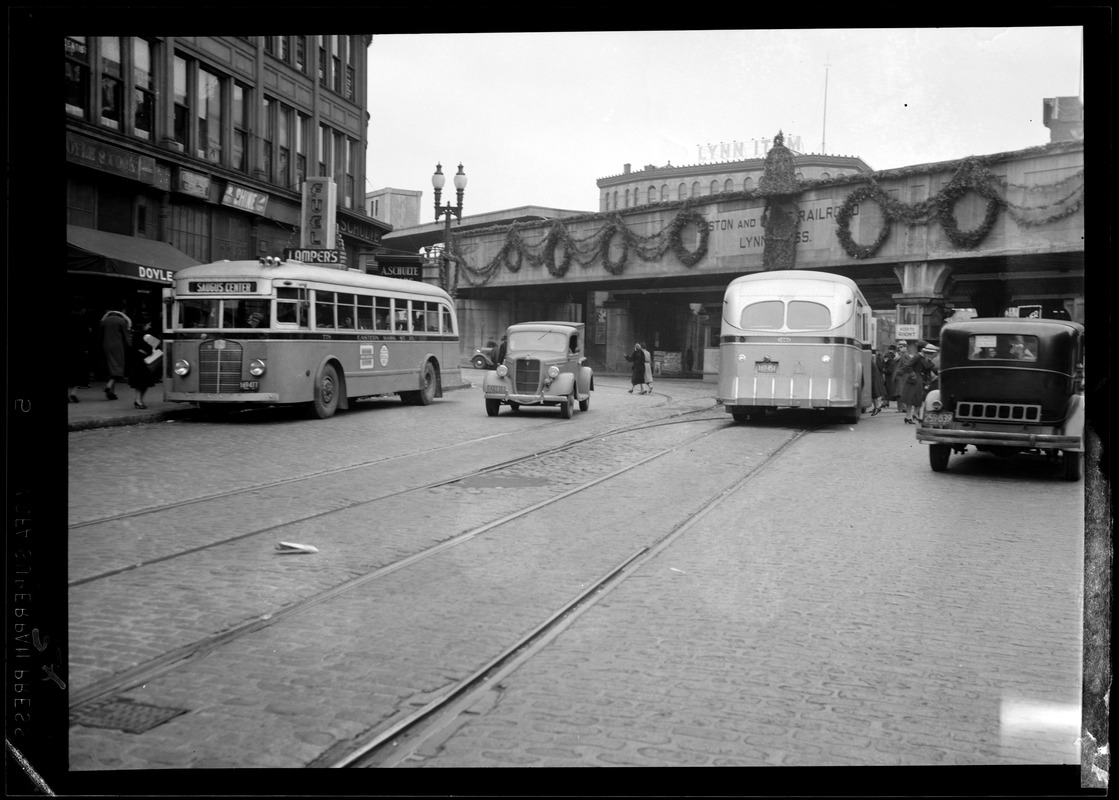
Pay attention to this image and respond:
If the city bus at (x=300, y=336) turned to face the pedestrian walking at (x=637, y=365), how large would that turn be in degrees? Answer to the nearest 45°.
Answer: approximately 180°

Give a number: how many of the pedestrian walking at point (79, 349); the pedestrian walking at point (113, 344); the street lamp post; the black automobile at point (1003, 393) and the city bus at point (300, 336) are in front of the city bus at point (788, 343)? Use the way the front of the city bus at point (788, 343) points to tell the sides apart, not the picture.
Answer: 0

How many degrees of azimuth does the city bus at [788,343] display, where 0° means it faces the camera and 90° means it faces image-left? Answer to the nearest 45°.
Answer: approximately 180°

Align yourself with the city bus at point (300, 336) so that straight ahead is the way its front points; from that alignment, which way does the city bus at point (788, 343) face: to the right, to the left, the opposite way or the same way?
the opposite way

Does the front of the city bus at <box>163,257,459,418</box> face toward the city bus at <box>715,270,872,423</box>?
no

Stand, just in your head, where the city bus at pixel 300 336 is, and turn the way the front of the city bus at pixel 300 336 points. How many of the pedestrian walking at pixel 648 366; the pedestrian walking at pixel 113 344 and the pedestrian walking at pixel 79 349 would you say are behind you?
1

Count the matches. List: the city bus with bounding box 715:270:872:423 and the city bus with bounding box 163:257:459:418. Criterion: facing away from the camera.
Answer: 1

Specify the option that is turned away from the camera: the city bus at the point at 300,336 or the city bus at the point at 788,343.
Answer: the city bus at the point at 788,343

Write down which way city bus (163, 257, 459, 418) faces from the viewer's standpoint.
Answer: facing the viewer and to the left of the viewer

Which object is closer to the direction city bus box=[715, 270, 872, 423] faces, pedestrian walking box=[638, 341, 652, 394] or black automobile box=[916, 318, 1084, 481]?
the pedestrian walking

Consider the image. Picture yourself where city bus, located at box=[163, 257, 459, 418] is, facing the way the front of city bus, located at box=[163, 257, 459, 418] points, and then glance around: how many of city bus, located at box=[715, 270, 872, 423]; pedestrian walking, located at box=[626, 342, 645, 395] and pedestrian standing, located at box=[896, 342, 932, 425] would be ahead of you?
0

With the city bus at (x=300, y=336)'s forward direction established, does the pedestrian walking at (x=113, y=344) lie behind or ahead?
ahead

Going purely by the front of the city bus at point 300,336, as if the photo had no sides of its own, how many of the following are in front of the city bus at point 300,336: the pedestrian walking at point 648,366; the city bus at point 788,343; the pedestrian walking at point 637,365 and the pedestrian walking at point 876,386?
0
